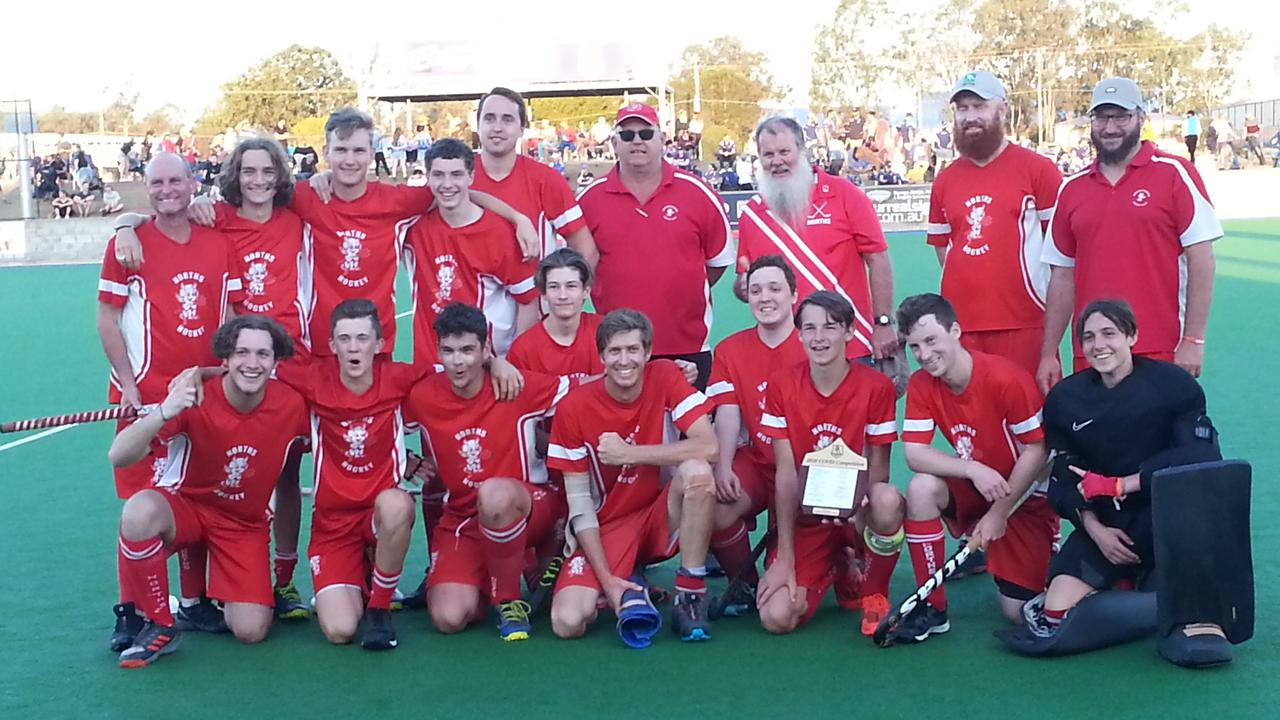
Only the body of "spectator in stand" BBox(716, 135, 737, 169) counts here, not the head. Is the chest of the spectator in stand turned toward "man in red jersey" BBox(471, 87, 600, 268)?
yes

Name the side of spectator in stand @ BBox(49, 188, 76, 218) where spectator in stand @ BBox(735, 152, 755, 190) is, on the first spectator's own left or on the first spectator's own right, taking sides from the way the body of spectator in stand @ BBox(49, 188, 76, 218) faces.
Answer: on the first spectator's own left

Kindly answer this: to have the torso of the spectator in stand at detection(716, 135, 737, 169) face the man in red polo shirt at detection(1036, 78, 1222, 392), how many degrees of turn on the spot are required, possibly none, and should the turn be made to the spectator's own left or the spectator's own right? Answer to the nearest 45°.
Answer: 0° — they already face them

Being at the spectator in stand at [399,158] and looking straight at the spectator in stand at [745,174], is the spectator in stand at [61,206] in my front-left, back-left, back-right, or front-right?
back-right

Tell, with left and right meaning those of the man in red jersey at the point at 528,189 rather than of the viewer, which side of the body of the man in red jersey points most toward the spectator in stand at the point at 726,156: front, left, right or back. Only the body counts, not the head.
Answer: back

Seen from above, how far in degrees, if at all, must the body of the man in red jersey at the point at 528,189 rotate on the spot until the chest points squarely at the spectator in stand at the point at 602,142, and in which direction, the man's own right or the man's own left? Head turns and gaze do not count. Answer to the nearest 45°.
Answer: approximately 180°
